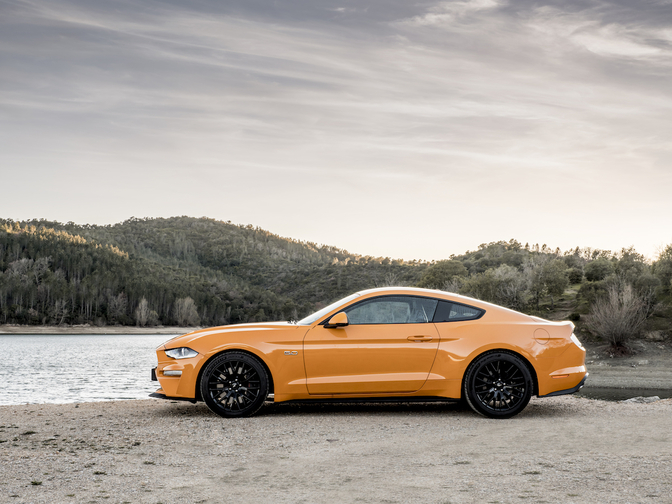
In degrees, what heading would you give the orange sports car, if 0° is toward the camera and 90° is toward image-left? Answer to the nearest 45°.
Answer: approximately 90°

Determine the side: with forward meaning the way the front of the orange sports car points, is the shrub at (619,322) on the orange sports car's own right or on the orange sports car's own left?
on the orange sports car's own right
